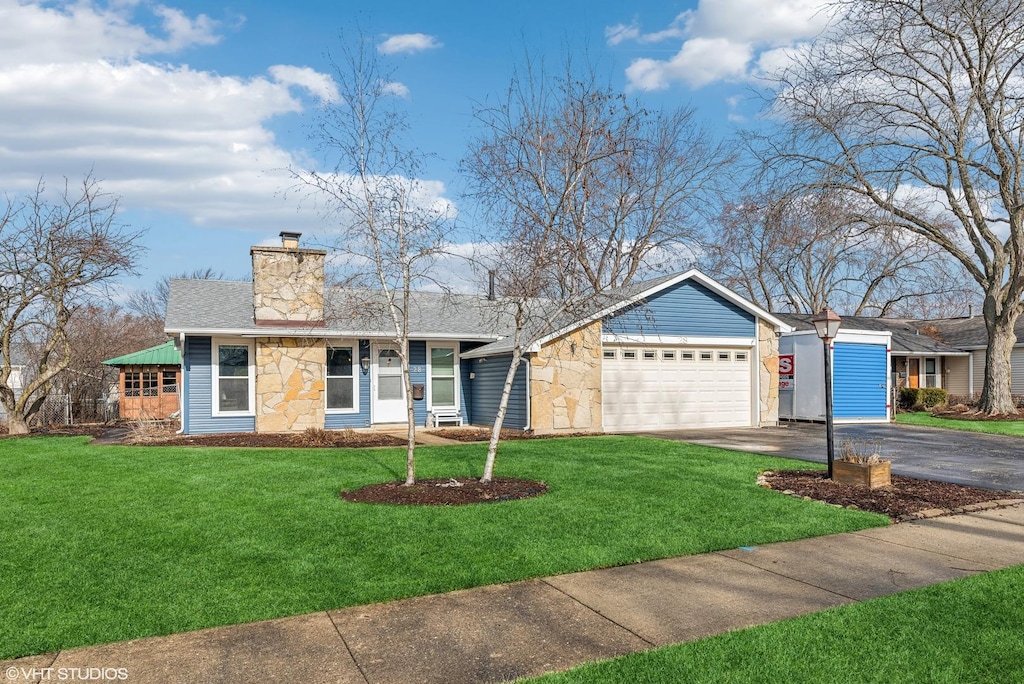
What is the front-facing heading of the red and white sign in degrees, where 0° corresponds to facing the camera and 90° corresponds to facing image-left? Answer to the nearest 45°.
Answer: approximately 0°

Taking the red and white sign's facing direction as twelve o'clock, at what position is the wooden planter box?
The wooden planter box is roughly at 12 o'clock from the red and white sign.

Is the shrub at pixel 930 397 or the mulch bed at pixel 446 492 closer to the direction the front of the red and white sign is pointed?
the mulch bed

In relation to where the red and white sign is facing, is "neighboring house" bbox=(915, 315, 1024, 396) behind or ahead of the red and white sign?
behind

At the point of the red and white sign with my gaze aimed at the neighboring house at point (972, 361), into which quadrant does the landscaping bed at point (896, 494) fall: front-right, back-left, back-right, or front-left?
back-right

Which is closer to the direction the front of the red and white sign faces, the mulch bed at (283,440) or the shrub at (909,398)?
the mulch bed

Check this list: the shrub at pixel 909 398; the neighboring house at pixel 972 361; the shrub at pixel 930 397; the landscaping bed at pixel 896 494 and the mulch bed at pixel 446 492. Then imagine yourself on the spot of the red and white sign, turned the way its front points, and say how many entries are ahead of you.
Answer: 2
